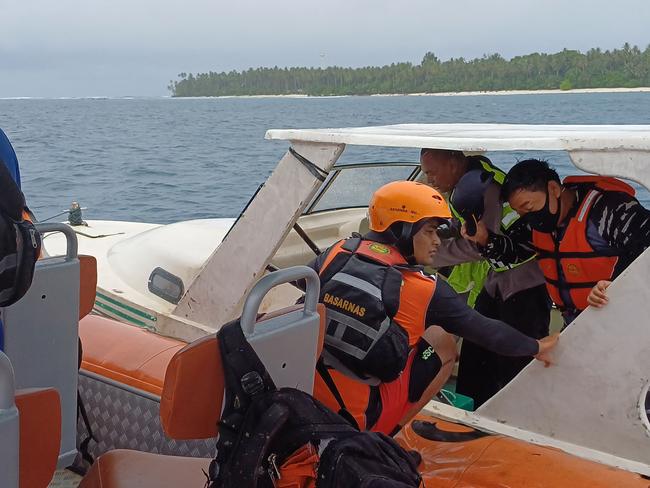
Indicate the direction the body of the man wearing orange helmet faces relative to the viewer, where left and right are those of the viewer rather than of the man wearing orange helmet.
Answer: facing away from the viewer and to the right of the viewer

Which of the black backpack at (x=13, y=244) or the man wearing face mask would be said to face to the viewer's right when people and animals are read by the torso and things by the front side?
the black backpack

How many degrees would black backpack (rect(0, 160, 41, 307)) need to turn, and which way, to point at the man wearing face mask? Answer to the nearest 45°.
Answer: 0° — it already faces them

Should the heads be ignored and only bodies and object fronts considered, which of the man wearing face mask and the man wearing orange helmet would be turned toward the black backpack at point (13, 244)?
the man wearing face mask

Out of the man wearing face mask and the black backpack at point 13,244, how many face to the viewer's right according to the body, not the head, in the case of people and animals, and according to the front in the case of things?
1

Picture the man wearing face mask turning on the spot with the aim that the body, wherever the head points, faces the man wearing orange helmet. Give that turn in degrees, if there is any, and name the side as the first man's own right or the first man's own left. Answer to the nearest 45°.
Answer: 0° — they already face them

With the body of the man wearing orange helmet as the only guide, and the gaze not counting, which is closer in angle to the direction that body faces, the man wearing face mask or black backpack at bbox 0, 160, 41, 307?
the man wearing face mask

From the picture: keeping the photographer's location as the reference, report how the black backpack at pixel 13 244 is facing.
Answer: facing to the right of the viewer
